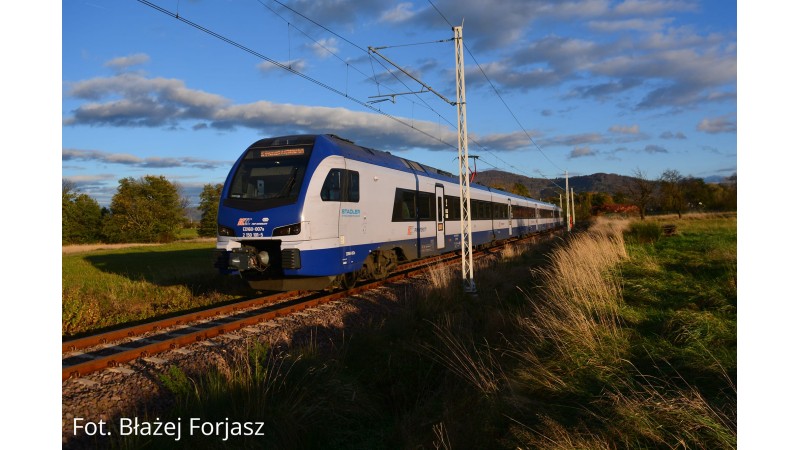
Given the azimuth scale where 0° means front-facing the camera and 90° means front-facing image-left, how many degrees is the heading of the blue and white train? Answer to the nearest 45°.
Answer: approximately 45°
